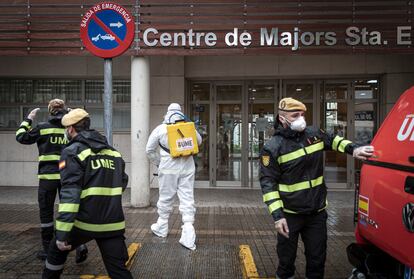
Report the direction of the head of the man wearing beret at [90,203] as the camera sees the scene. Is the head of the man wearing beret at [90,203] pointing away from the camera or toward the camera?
away from the camera

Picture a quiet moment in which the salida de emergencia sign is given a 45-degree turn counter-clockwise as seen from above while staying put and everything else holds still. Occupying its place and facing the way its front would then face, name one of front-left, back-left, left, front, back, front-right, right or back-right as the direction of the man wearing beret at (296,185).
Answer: front

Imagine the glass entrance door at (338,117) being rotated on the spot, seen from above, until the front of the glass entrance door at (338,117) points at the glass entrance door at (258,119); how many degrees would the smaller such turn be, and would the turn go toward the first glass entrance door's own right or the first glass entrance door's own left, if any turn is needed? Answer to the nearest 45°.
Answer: approximately 90° to the first glass entrance door's own right

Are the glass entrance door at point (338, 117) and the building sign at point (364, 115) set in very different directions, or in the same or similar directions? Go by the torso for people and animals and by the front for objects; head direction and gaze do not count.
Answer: same or similar directions

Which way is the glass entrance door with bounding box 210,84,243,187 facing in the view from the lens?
facing the viewer

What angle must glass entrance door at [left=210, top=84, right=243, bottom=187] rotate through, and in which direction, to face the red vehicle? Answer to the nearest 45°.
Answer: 0° — it already faces it

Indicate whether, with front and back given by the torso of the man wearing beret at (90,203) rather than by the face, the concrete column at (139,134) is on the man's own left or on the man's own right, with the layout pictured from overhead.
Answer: on the man's own right

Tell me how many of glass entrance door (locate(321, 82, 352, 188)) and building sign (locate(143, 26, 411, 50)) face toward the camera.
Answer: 2

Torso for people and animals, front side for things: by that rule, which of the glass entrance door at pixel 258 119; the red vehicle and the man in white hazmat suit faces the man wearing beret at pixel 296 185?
the glass entrance door

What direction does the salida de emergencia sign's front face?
toward the camera

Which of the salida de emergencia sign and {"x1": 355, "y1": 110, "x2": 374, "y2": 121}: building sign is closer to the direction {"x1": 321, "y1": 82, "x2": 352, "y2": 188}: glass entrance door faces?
the salida de emergencia sign

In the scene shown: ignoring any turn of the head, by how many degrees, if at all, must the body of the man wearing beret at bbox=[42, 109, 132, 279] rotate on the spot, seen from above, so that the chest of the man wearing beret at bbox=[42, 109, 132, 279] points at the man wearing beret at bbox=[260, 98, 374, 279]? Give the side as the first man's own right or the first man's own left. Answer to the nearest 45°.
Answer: approximately 135° to the first man's own right

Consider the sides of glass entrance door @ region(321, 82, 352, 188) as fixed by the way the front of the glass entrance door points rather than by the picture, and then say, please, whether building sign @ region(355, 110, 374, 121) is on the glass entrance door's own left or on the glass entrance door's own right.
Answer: on the glass entrance door's own left

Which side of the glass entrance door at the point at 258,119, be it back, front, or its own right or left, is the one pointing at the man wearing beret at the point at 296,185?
front
